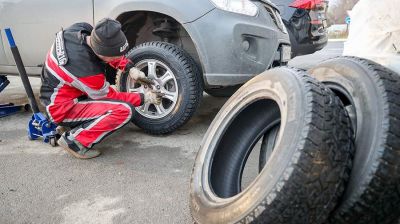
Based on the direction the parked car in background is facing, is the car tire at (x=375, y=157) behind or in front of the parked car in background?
behind

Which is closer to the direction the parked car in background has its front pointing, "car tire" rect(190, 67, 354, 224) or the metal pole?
the metal pole

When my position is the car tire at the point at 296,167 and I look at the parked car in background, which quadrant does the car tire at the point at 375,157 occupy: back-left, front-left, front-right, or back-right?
front-right

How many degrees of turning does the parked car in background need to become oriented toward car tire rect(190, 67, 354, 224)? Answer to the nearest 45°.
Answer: approximately 135° to its left

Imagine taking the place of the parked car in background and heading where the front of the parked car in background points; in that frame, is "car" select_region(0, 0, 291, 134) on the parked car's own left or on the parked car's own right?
on the parked car's own left

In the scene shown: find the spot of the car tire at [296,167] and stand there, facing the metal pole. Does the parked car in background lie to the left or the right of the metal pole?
right

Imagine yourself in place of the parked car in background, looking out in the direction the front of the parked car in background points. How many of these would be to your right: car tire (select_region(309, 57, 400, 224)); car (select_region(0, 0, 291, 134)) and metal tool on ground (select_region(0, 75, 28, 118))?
0

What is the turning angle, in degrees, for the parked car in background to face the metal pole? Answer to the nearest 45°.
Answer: approximately 90° to its left

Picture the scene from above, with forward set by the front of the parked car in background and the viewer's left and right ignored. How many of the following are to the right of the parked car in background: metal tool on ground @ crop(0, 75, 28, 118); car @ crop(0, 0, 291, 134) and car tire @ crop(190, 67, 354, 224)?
0

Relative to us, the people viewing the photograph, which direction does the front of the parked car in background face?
facing away from the viewer and to the left of the viewer

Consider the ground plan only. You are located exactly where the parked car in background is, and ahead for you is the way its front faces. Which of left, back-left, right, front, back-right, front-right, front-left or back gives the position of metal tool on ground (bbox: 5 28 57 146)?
left

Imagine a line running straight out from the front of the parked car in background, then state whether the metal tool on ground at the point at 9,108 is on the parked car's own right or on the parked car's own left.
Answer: on the parked car's own left

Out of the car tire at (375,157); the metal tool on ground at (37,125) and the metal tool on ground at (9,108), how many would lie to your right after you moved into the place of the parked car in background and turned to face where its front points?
0

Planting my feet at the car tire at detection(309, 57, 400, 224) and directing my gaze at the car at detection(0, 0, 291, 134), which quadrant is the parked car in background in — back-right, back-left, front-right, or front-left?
front-right
